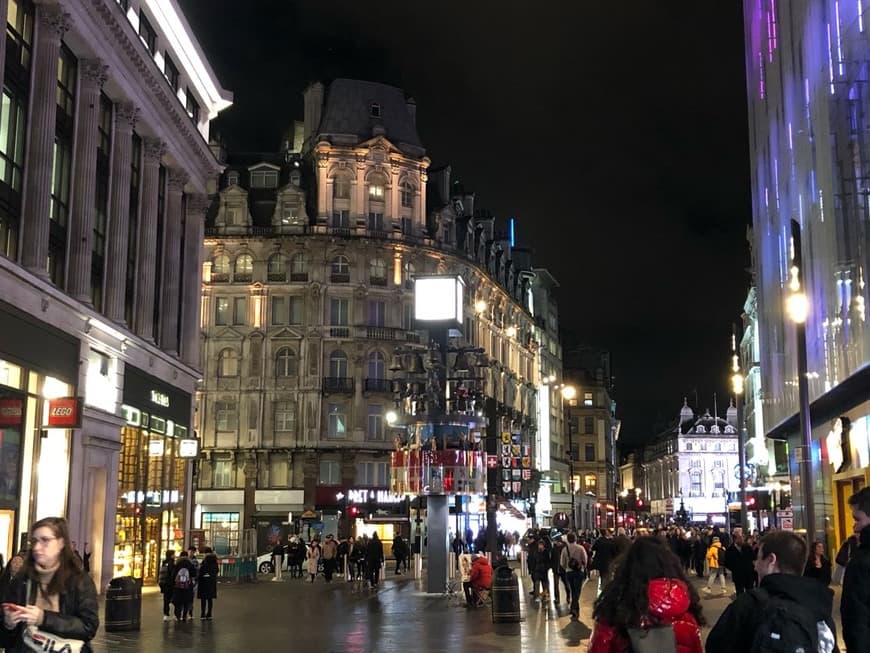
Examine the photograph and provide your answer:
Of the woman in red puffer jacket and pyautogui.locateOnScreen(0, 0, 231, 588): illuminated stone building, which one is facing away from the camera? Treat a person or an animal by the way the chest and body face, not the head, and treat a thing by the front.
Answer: the woman in red puffer jacket

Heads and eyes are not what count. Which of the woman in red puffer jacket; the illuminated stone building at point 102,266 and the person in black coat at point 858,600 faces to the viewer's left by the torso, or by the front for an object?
the person in black coat

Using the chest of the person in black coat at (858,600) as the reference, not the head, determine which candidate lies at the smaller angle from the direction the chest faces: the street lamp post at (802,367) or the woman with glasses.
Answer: the woman with glasses

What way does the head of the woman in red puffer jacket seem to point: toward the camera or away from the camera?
away from the camera

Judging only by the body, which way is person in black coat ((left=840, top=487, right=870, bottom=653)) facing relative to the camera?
to the viewer's left

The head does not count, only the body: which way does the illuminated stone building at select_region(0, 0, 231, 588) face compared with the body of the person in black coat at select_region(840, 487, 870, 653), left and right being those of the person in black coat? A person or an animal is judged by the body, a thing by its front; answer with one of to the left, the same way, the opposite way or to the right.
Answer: the opposite way

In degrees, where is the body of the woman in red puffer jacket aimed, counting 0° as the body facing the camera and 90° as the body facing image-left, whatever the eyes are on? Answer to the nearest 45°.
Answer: approximately 180°

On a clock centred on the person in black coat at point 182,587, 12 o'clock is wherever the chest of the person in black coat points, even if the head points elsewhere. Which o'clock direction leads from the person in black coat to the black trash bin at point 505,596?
The black trash bin is roughly at 4 o'clock from the person in black coat.

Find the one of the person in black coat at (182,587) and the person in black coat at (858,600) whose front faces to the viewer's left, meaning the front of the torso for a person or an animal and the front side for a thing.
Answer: the person in black coat at (858,600)

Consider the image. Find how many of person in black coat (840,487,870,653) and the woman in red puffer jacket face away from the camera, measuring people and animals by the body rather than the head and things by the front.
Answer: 1

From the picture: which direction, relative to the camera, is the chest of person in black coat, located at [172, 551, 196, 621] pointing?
away from the camera

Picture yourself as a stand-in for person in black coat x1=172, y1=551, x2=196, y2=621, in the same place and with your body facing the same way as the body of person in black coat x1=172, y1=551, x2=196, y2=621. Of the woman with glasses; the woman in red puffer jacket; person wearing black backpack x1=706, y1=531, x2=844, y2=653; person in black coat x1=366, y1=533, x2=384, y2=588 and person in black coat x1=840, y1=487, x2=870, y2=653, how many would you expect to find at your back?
4
